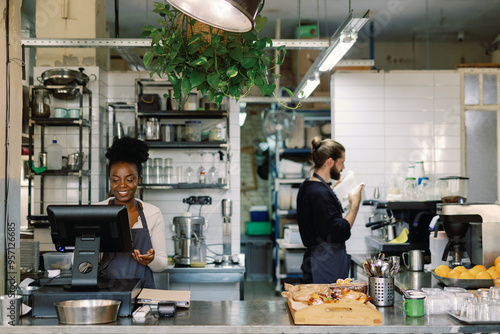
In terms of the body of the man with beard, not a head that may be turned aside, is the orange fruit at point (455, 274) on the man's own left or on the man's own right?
on the man's own right

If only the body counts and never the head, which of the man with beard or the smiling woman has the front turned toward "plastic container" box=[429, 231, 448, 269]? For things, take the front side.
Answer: the man with beard

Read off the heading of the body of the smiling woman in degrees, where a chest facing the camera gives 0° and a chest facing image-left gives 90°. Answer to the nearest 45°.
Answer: approximately 0°

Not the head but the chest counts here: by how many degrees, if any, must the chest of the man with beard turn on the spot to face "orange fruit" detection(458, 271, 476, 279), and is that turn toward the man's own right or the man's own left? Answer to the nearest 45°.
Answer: approximately 45° to the man's own right

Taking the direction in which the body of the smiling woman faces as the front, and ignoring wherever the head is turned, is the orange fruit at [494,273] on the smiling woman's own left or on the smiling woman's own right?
on the smiling woman's own left

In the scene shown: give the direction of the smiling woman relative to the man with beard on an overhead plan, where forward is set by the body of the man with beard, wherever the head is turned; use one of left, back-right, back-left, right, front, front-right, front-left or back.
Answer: back-right

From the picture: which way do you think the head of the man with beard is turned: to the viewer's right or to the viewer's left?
to the viewer's right

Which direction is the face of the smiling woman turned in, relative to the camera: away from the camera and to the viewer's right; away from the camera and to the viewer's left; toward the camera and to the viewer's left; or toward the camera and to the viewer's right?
toward the camera and to the viewer's left

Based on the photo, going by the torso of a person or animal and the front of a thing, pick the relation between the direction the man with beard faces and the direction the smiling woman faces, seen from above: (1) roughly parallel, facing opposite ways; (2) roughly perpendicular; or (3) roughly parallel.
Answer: roughly perpendicular

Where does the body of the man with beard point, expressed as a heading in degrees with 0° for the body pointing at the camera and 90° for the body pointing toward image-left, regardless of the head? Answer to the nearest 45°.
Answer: approximately 270°

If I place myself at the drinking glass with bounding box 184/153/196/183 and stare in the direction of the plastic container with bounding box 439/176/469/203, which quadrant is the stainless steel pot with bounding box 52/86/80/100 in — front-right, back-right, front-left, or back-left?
back-right

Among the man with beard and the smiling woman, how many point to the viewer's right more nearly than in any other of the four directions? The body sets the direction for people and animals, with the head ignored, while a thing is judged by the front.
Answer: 1
